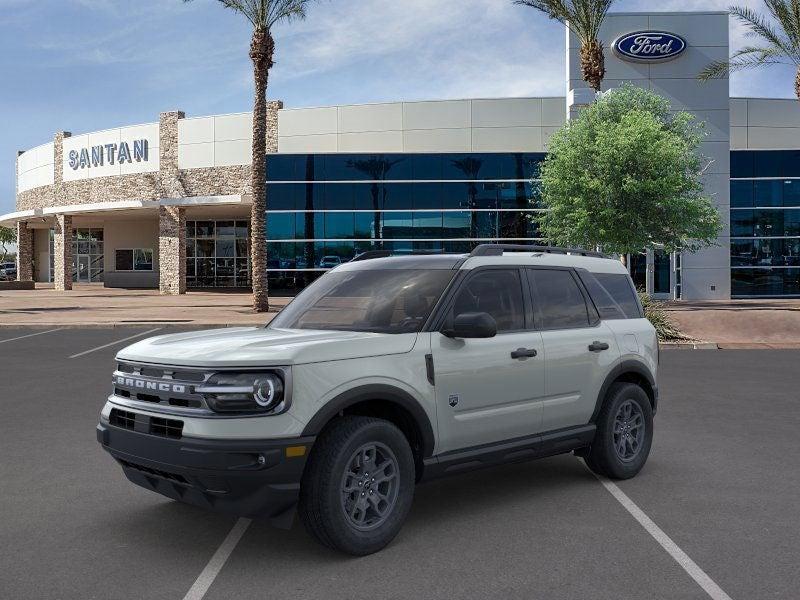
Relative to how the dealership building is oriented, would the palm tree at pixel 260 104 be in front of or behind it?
in front

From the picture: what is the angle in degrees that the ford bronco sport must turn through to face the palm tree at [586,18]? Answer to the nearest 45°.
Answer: approximately 135° to its right

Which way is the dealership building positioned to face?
toward the camera

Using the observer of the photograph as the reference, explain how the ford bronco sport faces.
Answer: facing the viewer and to the left of the viewer

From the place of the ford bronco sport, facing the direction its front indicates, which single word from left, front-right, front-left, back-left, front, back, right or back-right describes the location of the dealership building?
back-right

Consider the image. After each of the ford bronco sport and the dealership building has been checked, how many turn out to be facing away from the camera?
0

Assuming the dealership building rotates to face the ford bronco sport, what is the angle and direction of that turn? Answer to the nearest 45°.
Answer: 0° — it already faces it

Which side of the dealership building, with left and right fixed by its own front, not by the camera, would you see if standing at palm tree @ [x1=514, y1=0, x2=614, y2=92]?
front

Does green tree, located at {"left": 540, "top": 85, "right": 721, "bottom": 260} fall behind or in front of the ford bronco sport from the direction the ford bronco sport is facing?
behind

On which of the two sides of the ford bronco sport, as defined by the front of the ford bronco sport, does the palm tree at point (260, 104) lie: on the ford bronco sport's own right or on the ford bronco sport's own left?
on the ford bronco sport's own right
